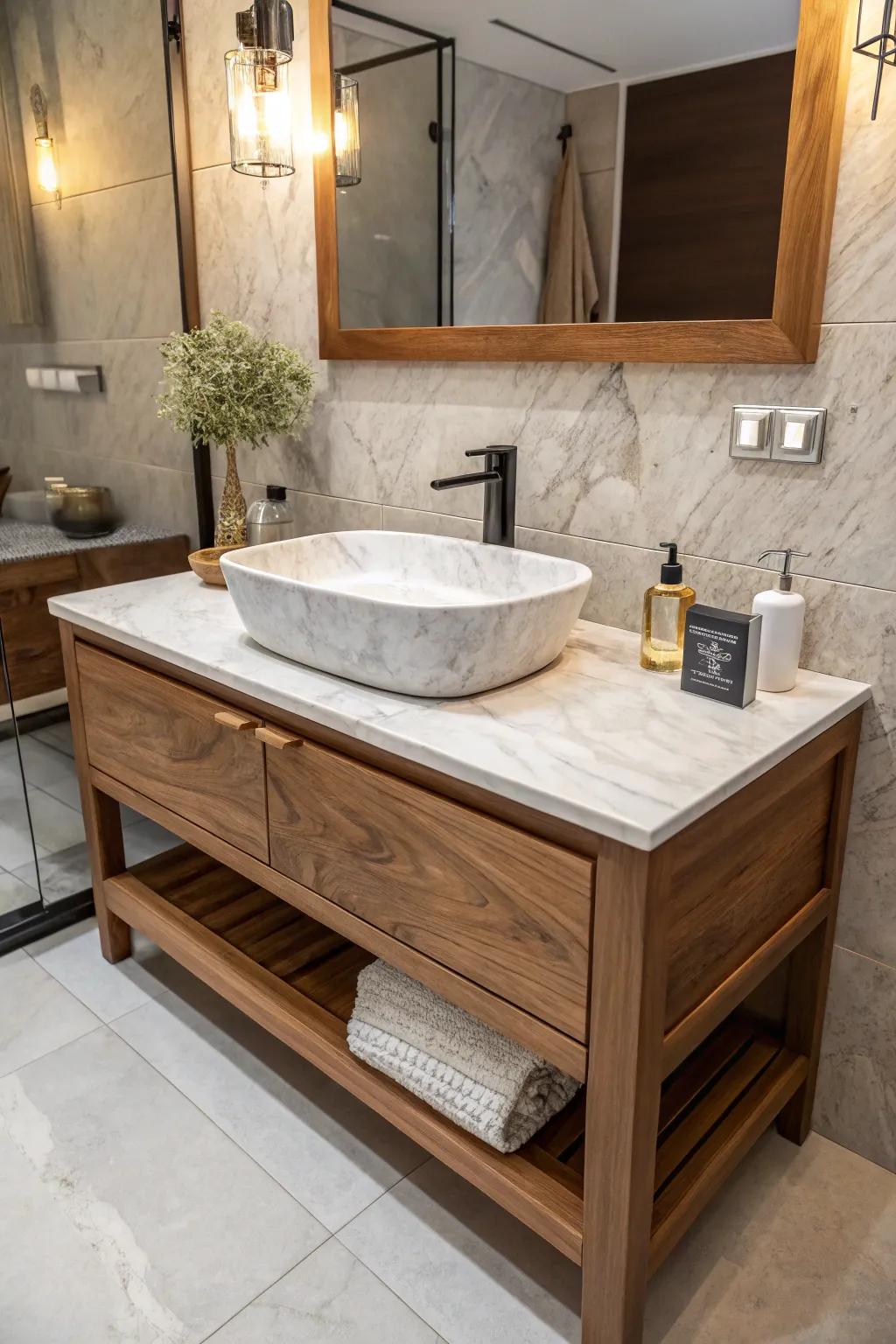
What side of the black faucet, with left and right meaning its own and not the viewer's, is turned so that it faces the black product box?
left

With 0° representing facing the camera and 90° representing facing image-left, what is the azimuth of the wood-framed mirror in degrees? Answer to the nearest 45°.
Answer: approximately 45°

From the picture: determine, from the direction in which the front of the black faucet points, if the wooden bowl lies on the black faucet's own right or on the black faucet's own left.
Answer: on the black faucet's own right
